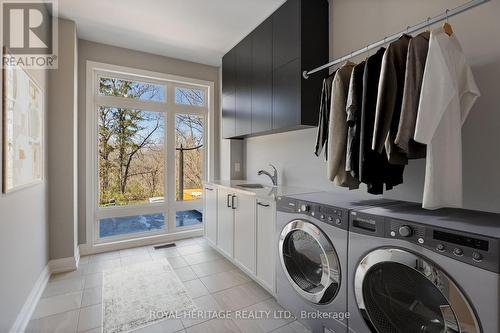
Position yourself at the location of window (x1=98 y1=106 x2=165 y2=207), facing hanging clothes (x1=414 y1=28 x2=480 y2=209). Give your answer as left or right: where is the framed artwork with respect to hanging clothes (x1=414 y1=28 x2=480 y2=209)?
right

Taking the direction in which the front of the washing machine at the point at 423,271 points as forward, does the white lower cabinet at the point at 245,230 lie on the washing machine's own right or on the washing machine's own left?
on the washing machine's own right

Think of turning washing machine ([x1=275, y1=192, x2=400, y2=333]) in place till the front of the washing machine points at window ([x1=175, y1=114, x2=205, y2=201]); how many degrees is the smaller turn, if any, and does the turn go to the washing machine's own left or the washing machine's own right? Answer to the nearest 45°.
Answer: approximately 90° to the washing machine's own right

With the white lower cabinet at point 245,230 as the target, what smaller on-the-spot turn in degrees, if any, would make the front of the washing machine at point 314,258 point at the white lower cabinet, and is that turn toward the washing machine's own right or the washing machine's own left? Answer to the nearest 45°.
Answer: approximately 90° to the washing machine's own right

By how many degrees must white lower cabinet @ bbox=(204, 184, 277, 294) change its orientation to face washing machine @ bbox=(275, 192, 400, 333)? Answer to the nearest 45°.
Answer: approximately 90° to its left

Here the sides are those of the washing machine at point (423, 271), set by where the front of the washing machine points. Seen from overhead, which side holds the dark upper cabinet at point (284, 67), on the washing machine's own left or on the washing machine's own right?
on the washing machine's own right

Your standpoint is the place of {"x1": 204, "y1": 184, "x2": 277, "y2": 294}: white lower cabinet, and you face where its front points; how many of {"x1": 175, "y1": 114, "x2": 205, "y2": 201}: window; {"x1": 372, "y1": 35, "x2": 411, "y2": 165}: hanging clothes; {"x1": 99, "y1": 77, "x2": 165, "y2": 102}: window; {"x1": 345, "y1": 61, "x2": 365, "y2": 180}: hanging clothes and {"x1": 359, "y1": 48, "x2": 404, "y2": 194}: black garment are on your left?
3

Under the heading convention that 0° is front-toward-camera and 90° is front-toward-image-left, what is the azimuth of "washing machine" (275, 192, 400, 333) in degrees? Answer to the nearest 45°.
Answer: approximately 45°

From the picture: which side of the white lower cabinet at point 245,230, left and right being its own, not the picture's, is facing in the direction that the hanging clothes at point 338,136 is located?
left

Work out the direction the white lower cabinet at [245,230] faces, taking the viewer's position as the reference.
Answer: facing the viewer and to the left of the viewer

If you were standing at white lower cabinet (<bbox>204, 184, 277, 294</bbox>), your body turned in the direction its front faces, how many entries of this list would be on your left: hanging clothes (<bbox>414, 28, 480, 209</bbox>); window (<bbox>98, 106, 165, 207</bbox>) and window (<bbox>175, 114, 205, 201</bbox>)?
1

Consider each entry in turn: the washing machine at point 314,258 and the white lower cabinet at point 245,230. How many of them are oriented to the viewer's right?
0
